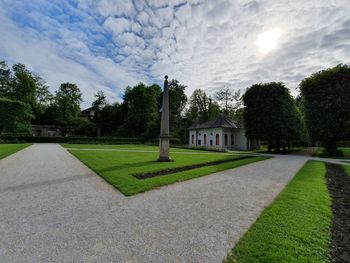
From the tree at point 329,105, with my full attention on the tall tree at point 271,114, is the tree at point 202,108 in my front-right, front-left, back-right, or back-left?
front-right

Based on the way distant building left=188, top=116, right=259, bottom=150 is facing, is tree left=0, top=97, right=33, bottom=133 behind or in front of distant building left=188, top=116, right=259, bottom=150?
in front

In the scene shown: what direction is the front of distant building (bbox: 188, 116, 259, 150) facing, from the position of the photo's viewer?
facing the viewer and to the left of the viewer

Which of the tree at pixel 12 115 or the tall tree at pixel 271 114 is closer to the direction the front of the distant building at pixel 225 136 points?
the tree

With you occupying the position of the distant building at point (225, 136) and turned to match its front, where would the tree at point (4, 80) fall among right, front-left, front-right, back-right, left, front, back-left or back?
front-right

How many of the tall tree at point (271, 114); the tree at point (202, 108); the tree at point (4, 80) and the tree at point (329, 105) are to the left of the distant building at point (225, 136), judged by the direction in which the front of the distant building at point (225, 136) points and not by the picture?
2

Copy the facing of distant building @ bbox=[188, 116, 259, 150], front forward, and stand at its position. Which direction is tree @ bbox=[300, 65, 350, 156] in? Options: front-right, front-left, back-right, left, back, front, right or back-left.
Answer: left

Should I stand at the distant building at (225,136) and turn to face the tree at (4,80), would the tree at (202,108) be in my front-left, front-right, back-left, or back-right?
front-right

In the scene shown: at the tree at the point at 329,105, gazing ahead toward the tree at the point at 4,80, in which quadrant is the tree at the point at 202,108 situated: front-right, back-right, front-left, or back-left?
front-right

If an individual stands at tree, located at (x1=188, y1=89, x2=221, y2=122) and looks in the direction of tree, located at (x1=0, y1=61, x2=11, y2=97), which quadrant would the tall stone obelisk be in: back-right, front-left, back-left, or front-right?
front-left

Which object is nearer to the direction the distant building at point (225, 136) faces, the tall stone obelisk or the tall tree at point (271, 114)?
the tall stone obelisk

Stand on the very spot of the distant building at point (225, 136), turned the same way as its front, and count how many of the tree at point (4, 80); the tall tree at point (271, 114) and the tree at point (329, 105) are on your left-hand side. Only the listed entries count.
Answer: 2

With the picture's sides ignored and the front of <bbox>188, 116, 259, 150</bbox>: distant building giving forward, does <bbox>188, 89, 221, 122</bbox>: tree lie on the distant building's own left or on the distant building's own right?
on the distant building's own right

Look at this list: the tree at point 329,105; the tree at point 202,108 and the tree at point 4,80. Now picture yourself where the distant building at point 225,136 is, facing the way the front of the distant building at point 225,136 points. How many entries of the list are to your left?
1

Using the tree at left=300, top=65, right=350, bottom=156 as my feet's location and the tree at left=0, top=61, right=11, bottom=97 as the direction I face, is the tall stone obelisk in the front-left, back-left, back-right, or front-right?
front-left

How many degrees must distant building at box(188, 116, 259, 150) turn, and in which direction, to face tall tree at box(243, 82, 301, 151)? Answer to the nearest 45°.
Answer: approximately 90° to its left
